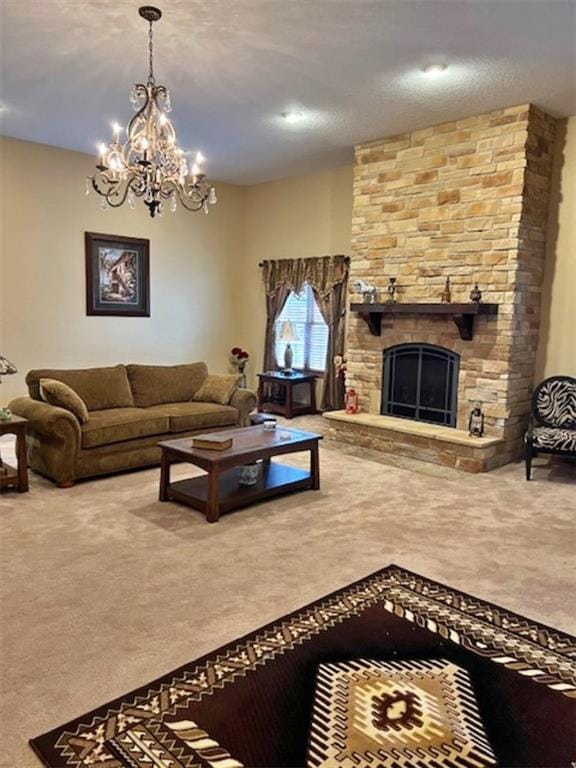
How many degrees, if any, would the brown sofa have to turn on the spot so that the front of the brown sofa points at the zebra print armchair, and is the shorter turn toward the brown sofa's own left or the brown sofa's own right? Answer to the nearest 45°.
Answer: approximately 45° to the brown sofa's own left

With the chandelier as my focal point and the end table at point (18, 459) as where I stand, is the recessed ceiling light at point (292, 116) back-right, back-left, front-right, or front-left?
front-left

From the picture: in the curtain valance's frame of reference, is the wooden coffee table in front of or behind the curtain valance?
in front

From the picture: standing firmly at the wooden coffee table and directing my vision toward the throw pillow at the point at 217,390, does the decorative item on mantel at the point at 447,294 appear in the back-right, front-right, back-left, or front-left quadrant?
front-right

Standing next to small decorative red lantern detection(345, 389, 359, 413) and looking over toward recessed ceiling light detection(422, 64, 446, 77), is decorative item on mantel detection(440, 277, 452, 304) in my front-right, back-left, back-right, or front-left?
front-left

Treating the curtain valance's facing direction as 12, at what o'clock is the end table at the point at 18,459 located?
The end table is roughly at 1 o'clock from the curtain valance.

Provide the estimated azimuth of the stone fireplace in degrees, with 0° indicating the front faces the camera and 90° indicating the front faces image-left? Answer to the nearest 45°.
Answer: approximately 45°

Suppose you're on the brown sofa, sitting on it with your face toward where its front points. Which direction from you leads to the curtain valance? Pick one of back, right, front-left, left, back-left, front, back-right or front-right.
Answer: left

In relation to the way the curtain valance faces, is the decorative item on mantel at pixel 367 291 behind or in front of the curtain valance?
in front

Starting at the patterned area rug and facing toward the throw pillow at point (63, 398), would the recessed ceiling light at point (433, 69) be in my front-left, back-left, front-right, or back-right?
front-right

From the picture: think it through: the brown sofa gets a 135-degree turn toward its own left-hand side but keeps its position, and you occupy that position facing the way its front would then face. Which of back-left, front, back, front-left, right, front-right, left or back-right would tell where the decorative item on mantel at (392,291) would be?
right

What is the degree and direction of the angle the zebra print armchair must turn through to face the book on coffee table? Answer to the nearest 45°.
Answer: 0° — it already faces it

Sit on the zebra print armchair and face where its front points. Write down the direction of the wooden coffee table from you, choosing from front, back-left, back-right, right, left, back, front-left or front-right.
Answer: front

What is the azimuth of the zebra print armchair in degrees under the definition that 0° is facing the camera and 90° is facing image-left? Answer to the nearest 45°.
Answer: approximately 45°

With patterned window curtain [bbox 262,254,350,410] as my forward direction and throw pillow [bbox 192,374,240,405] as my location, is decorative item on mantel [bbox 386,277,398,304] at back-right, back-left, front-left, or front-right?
front-right

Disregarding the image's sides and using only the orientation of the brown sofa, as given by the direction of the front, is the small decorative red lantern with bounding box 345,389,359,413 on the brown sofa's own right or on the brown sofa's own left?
on the brown sofa's own left

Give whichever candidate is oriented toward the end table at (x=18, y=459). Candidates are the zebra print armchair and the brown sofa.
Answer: the zebra print armchair

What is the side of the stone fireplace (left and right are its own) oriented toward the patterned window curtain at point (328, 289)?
right

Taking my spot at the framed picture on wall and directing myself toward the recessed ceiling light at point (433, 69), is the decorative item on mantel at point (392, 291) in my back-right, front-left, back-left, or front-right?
front-left

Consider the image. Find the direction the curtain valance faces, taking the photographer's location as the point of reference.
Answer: facing the viewer
